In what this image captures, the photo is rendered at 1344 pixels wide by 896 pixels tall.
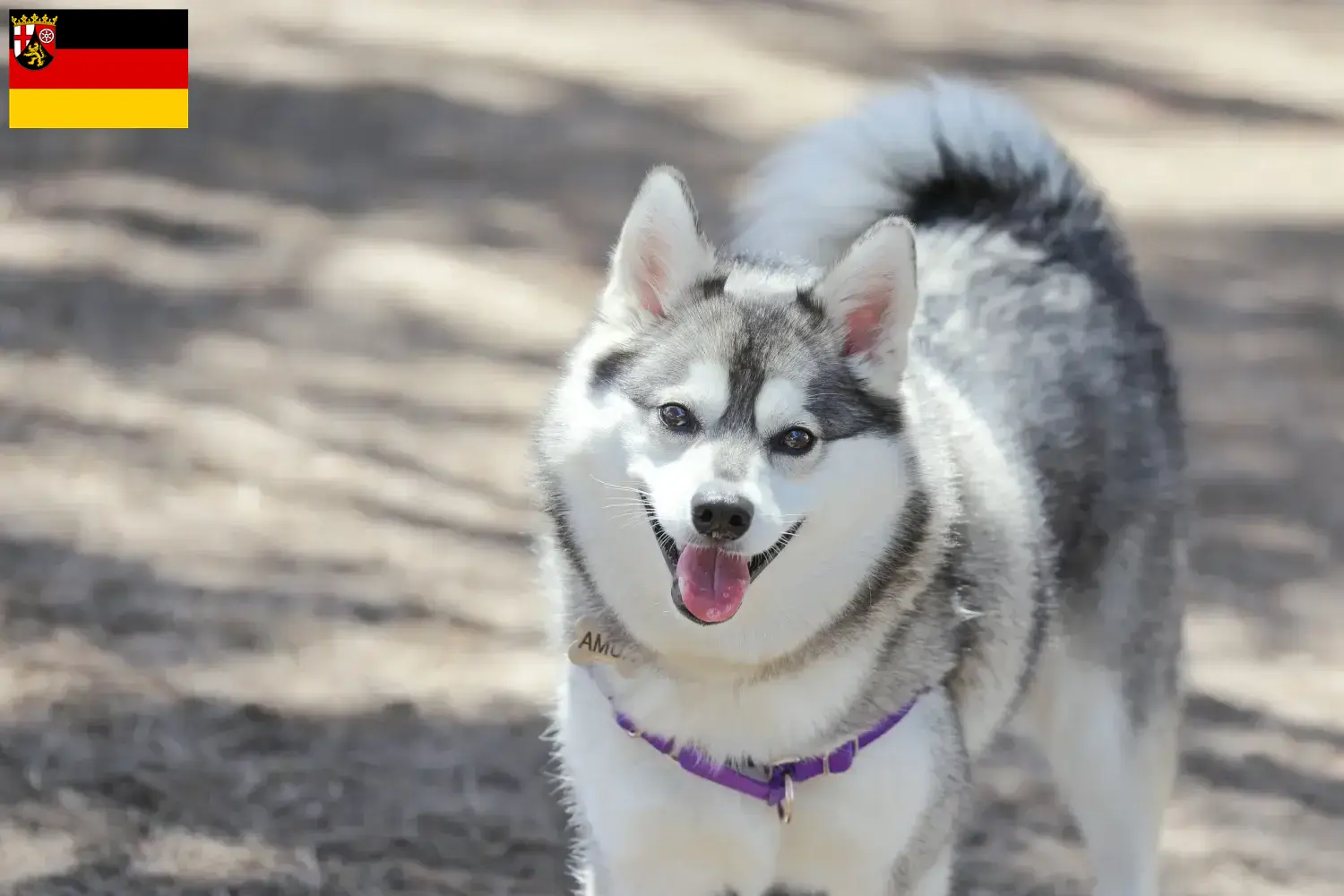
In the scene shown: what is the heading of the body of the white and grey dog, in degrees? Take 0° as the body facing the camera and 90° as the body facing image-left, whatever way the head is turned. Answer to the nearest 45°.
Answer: approximately 45°
